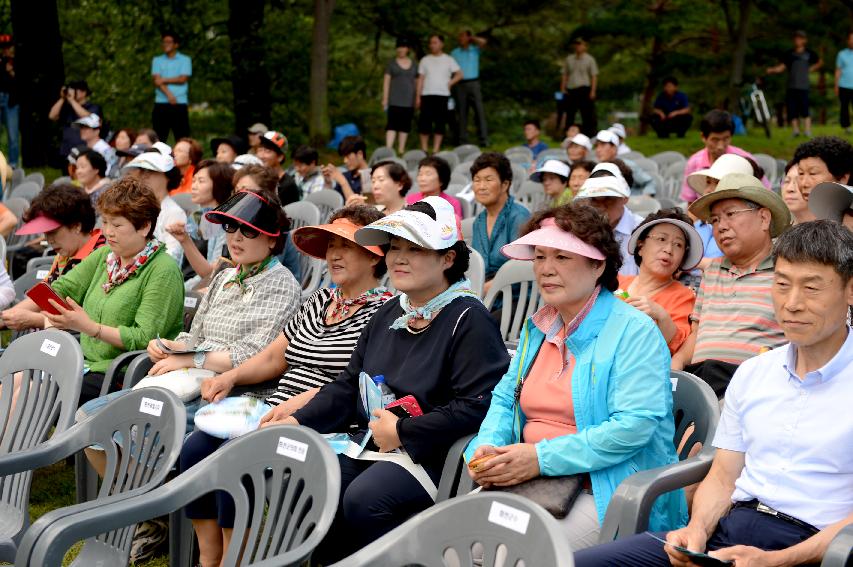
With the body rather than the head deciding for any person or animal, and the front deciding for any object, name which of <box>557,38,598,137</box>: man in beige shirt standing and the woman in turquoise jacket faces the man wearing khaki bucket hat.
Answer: the man in beige shirt standing

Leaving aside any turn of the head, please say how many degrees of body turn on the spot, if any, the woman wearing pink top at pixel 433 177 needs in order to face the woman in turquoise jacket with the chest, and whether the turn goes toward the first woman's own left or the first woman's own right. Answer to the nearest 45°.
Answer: approximately 45° to the first woman's own left

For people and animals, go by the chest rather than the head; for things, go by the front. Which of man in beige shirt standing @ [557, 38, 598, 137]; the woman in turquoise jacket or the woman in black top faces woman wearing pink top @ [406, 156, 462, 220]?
the man in beige shirt standing

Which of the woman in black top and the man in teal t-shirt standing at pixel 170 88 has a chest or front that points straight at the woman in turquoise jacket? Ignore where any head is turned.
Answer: the man in teal t-shirt standing

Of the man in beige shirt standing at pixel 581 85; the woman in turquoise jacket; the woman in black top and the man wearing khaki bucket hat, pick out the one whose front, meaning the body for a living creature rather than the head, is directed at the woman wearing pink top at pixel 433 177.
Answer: the man in beige shirt standing

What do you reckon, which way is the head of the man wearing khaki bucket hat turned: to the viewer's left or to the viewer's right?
to the viewer's left

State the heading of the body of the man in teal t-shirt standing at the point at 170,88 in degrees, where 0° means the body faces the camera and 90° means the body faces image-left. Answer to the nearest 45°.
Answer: approximately 0°

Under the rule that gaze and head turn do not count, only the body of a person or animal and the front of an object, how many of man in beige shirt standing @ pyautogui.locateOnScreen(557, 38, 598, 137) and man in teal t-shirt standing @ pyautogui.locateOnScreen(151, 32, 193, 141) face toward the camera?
2

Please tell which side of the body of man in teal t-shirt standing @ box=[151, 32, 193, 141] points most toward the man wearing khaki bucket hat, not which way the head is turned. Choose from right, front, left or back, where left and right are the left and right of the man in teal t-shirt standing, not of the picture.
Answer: front

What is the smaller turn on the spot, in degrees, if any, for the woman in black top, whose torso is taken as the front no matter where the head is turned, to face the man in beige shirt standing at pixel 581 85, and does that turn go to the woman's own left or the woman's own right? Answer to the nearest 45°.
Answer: approximately 135° to the woman's own right

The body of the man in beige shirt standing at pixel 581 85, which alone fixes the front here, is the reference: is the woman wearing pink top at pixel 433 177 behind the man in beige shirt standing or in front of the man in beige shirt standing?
in front

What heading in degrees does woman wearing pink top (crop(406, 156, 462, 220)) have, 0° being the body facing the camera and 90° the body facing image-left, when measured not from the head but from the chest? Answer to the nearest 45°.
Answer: approximately 45°

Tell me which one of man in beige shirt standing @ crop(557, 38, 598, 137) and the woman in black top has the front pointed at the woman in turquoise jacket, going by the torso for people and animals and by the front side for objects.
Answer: the man in beige shirt standing

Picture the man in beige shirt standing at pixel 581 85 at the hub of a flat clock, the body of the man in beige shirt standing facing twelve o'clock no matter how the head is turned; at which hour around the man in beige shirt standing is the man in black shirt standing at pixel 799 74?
The man in black shirt standing is roughly at 9 o'clock from the man in beige shirt standing.
